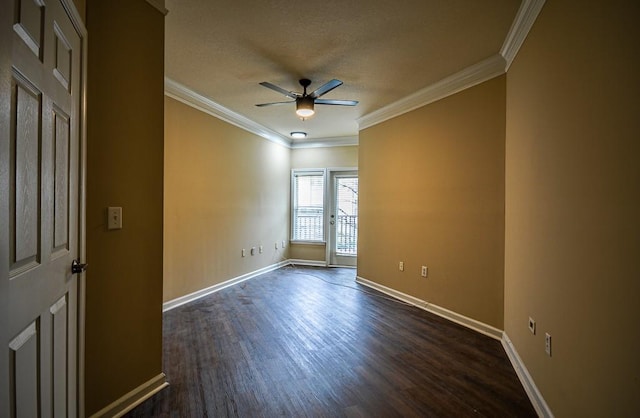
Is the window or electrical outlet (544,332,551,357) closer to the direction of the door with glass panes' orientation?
the electrical outlet

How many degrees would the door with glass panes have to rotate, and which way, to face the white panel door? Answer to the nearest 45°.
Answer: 0° — it already faces it

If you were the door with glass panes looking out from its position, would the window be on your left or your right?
on your right

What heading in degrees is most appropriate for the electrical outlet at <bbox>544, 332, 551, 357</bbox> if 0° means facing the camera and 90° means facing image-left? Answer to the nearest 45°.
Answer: approximately 45°

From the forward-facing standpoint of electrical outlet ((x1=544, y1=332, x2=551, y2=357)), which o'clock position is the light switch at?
The light switch is roughly at 12 o'clock from the electrical outlet.

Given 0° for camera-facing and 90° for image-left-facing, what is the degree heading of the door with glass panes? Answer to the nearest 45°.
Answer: approximately 0°

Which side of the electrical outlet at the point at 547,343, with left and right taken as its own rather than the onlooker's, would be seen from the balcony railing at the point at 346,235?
right

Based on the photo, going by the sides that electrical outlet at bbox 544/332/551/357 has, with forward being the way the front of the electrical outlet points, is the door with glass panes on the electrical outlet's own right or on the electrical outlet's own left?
on the electrical outlet's own right

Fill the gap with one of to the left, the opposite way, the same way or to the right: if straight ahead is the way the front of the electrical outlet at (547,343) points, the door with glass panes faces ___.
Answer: to the left

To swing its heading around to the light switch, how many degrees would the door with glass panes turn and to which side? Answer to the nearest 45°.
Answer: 0° — it already faces it

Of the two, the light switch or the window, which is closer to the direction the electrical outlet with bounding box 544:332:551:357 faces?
the light switch
